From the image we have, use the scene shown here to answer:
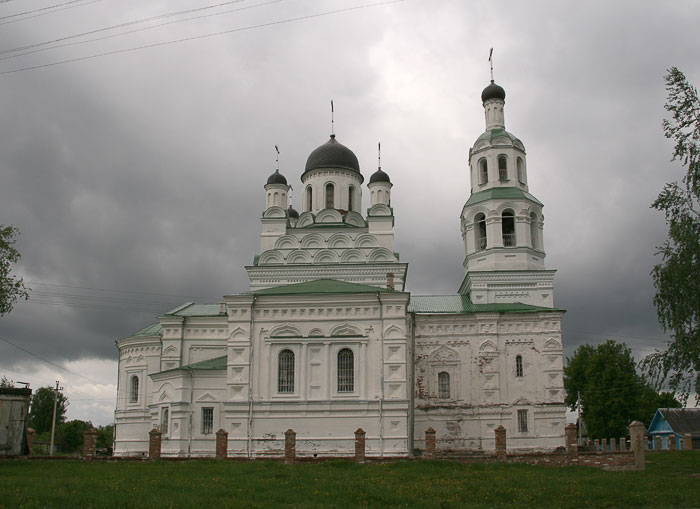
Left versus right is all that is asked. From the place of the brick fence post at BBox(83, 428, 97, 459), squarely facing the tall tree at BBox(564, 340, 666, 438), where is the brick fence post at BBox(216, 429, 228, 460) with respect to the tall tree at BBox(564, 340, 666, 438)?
right

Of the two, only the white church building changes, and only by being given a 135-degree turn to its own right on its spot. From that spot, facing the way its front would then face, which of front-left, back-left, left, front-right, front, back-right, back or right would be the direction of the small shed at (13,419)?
front

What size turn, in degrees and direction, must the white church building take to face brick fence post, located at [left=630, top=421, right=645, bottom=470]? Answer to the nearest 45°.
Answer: approximately 45° to its right

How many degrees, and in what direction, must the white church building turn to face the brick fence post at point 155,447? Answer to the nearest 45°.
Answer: approximately 135° to its right

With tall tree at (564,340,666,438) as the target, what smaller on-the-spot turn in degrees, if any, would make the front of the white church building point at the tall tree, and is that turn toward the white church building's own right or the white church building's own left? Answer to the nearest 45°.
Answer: approximately 45° to the white church building's own left

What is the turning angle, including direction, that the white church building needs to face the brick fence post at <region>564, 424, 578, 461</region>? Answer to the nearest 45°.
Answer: approximately 45° to its right

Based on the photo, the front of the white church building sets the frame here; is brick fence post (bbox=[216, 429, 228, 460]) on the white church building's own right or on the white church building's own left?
on the white church building's own right

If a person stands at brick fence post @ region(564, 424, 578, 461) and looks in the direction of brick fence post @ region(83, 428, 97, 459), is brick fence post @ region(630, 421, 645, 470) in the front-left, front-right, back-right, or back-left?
back-left

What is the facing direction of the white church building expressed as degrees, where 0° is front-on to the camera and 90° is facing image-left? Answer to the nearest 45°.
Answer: approximately 270°

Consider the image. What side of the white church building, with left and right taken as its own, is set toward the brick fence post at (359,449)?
right
